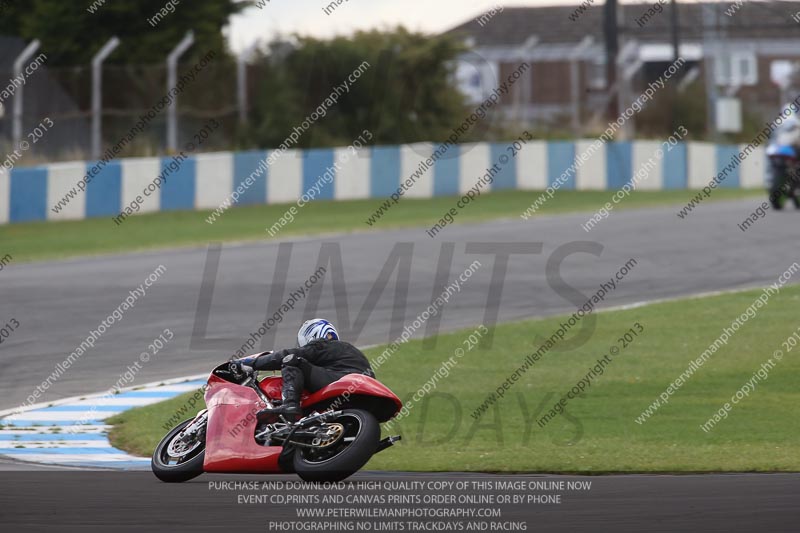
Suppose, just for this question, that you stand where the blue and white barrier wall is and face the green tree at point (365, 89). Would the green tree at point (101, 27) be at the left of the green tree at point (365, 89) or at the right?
left

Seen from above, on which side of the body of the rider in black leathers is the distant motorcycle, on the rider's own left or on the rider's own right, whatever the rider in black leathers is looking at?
on the rider's own right

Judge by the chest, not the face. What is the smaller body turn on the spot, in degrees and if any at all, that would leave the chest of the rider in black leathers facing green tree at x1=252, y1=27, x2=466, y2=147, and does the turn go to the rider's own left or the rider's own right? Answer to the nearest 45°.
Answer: approximately 90° to the rider's own right

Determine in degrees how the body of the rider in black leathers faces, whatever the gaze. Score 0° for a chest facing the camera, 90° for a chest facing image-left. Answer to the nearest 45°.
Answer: approximately 90°

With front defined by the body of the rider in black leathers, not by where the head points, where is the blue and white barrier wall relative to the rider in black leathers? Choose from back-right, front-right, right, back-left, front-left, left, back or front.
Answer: right
